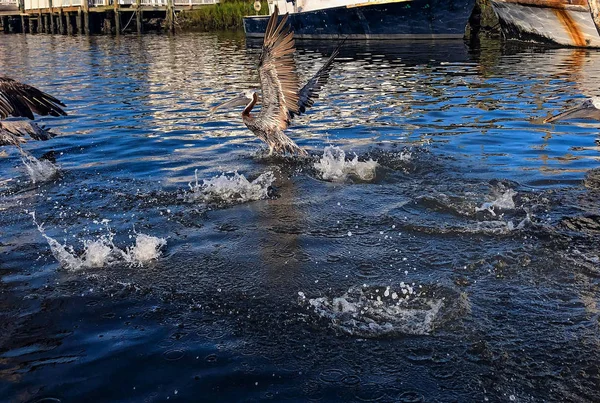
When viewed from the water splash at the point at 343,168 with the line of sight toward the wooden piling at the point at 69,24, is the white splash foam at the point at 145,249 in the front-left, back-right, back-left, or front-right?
back-left

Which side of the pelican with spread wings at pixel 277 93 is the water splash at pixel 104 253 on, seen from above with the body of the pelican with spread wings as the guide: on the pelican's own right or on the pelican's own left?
on the pelican's own left

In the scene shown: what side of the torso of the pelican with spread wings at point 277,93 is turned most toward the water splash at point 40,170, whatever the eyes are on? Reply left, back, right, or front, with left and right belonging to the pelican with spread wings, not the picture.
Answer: front

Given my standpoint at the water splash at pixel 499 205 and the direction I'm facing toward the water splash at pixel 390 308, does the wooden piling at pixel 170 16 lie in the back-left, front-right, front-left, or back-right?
back-right

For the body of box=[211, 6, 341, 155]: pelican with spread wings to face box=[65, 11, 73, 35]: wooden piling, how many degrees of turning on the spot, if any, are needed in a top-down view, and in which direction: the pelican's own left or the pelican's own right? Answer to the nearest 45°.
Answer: approximately 90° to the pelican's own right

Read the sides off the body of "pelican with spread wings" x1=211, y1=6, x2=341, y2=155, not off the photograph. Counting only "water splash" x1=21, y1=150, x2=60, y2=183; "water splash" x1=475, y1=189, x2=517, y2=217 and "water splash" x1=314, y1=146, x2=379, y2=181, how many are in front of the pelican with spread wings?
1

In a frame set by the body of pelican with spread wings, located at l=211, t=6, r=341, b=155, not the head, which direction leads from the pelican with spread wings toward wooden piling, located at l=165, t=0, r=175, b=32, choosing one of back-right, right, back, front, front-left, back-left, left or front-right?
right

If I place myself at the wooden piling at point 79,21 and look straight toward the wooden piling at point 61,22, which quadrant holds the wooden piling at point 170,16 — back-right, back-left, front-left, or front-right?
back-right

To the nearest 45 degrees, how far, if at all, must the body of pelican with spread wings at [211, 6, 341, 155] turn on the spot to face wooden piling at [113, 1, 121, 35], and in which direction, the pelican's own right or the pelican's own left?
approximately 90° to the pelican's own right

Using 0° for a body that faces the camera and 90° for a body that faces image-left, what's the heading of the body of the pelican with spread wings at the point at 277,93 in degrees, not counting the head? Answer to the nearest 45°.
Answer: approximately 90°

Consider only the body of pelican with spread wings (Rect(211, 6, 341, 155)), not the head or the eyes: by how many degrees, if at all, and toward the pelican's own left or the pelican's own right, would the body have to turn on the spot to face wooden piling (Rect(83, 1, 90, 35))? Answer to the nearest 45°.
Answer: approximately 90° to the pelican's own right
